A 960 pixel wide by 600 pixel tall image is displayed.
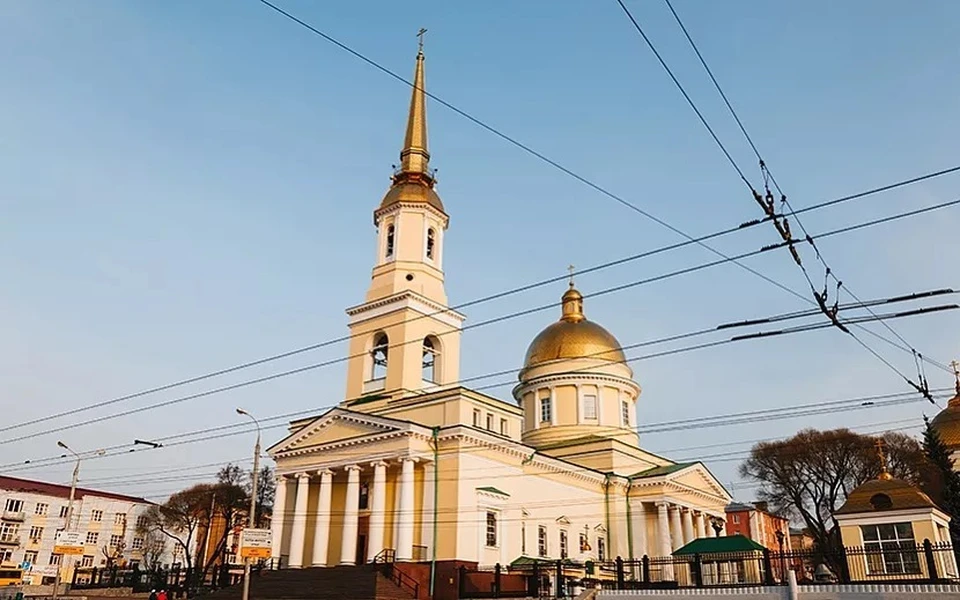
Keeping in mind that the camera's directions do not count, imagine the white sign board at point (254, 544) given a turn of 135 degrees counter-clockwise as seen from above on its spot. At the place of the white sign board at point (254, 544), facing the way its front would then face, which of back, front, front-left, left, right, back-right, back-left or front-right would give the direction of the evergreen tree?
front-right

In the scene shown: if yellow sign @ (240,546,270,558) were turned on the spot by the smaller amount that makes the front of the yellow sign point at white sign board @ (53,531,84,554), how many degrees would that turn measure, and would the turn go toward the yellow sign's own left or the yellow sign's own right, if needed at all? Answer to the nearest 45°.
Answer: approximately 135° to the yellow sign's own right

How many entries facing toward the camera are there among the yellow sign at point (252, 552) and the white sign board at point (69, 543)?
2

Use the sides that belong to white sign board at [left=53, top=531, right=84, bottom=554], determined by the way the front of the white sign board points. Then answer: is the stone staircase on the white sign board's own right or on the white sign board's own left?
on the white sign board's own left

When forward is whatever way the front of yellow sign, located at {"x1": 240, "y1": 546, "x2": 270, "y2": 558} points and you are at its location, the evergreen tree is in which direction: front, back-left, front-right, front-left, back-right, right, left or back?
left

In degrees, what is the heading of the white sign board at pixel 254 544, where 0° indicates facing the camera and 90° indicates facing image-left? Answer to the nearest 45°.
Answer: approximately 0°

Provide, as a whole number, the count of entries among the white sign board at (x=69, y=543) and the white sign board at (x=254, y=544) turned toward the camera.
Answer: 2

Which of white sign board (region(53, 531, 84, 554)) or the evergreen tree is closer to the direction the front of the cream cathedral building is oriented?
the white sign board

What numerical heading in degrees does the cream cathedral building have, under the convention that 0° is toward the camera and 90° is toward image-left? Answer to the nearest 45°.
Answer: approximately 45°

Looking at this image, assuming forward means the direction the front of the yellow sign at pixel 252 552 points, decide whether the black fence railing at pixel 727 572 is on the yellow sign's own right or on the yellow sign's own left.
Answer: on the yellow sign's own left

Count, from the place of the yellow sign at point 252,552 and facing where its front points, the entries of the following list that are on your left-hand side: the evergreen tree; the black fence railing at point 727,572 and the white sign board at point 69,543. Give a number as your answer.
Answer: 2
